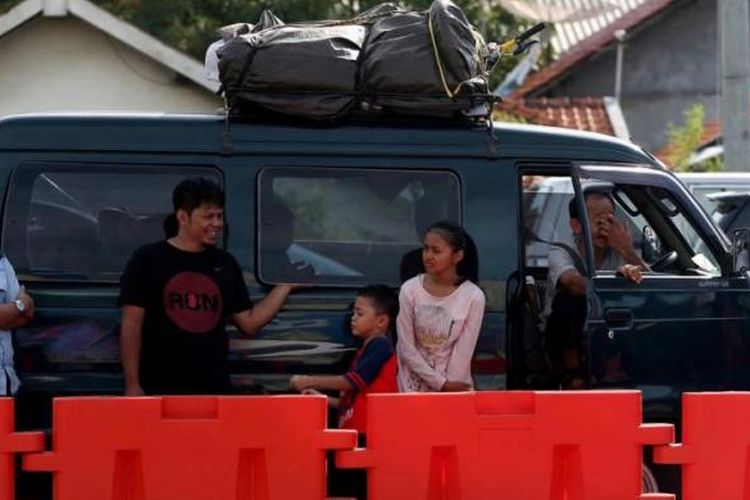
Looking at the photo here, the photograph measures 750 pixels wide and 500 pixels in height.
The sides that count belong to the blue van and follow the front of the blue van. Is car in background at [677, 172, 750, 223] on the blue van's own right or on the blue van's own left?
on the blue van's own left

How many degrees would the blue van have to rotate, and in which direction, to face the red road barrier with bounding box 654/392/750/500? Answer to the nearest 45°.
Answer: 0° — it already faces it

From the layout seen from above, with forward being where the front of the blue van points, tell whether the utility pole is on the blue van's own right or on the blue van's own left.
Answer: on the blue van's own left

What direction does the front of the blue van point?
to the viewer's right
